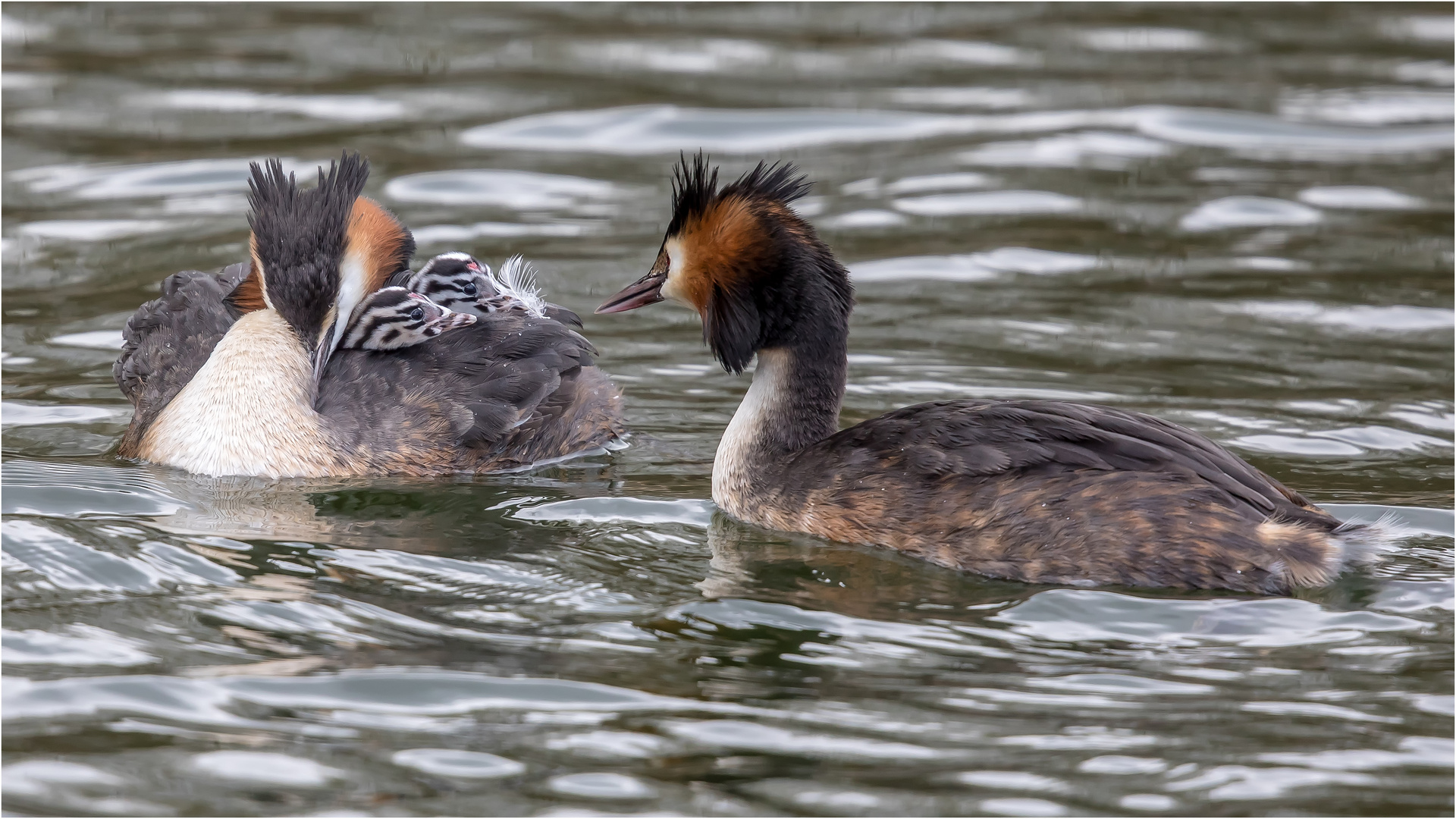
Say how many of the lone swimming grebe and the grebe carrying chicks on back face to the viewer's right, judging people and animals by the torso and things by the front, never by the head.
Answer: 0

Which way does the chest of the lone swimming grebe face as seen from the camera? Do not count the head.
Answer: to the viewer's left

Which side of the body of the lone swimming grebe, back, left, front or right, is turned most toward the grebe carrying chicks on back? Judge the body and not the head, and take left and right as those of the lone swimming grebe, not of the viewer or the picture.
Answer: front

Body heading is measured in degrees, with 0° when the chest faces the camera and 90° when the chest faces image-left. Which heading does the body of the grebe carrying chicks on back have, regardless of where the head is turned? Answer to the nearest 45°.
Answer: approximately 45°

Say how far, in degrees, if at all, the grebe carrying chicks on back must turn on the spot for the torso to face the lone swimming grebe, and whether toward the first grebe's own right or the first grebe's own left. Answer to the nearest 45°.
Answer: approximately 90° to the first grebe's own left
